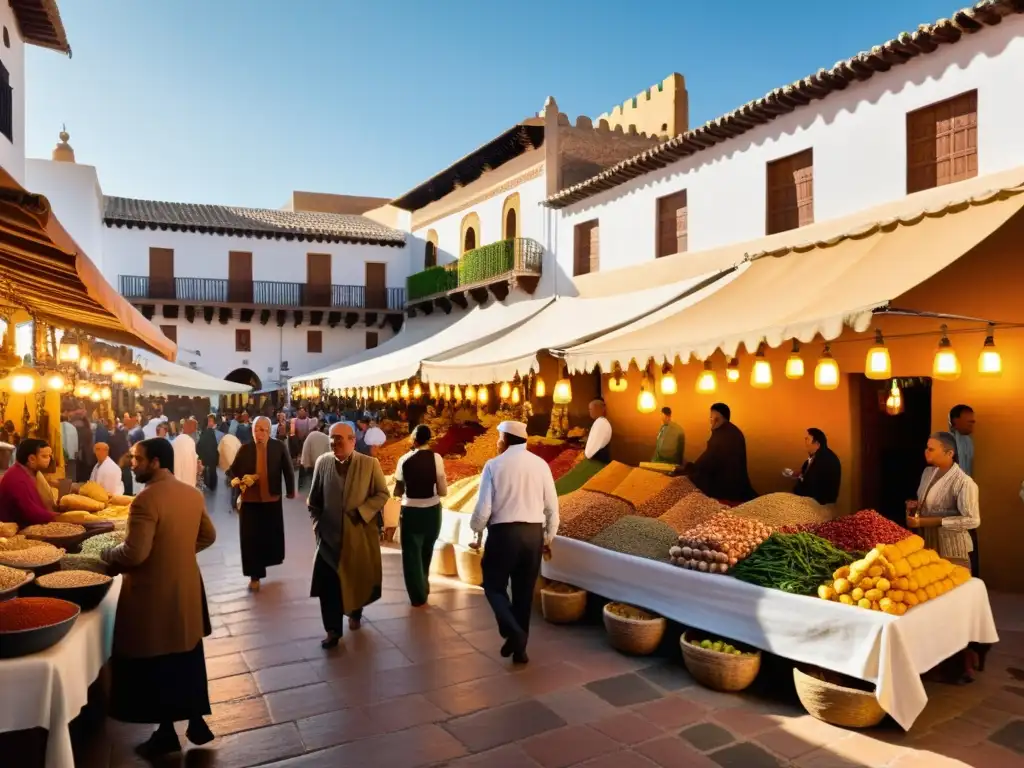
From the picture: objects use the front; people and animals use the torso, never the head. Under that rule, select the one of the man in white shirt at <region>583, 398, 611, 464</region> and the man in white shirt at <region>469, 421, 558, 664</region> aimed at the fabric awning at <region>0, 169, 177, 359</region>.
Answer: the man in white shirt at <region>583, 398, 611, 464</region>

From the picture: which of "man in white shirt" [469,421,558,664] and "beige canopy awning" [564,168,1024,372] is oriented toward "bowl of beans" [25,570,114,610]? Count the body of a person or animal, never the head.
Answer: the beige canopy awning

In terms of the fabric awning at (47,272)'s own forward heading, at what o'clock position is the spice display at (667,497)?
The spice display is roughly at 12 o'clock from the fabric awning.

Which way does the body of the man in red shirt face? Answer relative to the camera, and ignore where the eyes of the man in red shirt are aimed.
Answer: to the viewer's right

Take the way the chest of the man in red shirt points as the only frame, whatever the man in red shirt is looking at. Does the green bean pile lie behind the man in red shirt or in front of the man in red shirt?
in front

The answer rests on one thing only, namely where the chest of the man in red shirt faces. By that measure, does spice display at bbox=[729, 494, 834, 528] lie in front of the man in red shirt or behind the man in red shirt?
in front

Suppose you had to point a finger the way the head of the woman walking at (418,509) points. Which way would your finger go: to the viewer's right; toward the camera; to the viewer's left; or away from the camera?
away from the camera

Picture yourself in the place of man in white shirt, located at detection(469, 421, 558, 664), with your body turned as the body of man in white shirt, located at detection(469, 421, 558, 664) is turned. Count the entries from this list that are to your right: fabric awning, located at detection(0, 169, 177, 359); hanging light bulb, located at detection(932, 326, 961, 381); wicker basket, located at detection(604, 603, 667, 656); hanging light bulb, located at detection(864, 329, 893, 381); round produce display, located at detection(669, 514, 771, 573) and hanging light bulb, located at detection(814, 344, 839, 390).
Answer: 5

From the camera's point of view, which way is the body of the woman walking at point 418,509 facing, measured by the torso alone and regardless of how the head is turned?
away from the camera

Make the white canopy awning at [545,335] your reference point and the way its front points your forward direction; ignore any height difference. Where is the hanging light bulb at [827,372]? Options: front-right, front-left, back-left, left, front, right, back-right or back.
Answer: left

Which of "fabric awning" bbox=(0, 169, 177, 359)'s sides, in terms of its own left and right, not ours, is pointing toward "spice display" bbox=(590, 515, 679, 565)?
front

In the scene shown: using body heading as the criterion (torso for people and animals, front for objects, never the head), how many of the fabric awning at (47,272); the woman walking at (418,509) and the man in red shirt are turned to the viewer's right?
2

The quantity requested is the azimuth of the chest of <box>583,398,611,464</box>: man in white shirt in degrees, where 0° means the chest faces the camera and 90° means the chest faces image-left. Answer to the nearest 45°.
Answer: approximately 45°

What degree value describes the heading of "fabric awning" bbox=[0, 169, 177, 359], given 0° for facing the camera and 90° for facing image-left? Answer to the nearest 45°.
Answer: approximately 270°
